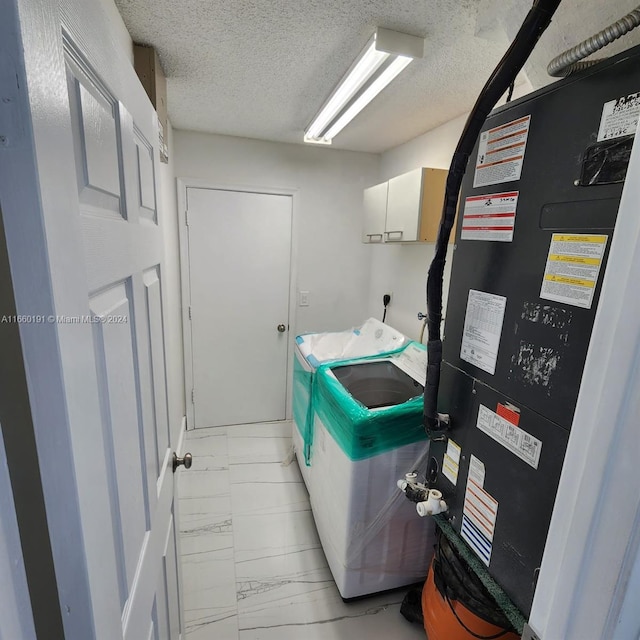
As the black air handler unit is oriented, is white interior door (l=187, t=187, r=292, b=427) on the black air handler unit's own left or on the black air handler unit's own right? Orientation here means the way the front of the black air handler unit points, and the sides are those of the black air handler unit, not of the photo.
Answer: on the black air handler unit's own right

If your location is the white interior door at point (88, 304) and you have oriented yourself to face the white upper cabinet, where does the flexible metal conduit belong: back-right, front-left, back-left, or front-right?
front-right

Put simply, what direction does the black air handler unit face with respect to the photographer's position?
facing the viewer and to the left of the viewer

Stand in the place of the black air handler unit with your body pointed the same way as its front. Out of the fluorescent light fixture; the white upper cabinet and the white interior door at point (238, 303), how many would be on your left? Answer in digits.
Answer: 0

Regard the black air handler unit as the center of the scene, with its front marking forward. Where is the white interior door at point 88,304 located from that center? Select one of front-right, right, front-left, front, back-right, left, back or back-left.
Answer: front
